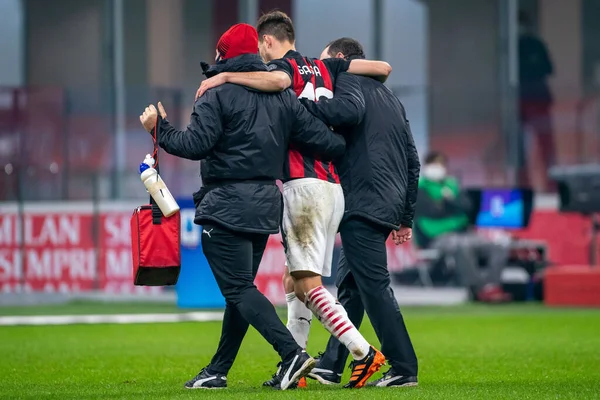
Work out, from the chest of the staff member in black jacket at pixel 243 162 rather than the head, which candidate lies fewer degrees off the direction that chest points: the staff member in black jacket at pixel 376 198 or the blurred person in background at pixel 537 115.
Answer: the blurred person in background

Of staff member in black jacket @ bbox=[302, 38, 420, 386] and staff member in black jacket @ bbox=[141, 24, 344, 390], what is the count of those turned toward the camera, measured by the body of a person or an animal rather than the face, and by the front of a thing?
0

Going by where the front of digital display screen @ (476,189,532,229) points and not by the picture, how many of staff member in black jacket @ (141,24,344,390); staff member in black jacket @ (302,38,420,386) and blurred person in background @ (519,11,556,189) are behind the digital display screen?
1

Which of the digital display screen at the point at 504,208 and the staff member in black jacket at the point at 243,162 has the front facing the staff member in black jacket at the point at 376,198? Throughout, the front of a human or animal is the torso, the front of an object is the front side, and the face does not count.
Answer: the digital display screen

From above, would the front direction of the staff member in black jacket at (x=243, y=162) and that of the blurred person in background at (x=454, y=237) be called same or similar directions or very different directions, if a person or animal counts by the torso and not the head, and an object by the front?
very different directions

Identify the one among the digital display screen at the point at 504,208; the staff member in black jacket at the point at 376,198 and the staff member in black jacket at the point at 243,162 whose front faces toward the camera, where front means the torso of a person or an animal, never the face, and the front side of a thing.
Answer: the digital display screen

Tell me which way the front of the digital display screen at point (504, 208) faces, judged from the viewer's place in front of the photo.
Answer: facing the viewer

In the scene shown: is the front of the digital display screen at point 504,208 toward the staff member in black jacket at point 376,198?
yes

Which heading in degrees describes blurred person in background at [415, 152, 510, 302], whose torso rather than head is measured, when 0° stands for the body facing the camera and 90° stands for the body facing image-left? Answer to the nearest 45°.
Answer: approximately 315°

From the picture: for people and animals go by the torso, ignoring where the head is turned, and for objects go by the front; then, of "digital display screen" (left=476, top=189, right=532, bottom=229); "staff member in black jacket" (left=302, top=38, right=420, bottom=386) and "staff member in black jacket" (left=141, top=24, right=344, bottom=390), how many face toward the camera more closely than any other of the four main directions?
1

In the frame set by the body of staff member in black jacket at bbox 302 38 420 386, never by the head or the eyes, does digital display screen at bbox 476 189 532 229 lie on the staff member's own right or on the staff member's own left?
on the staff member's own right

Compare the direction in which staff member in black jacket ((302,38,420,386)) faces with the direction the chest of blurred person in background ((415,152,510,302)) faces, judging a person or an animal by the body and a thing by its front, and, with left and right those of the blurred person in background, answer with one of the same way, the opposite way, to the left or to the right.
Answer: the opposite way
